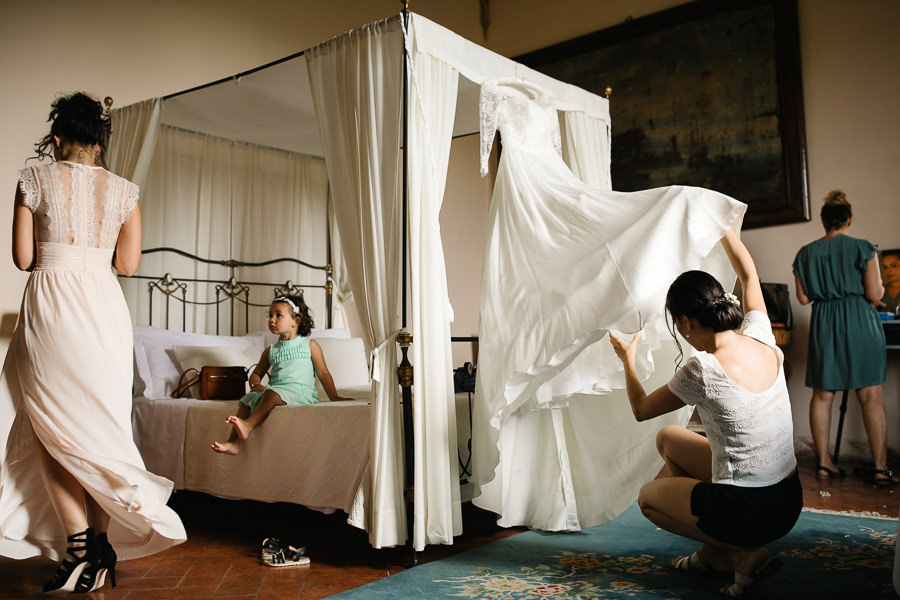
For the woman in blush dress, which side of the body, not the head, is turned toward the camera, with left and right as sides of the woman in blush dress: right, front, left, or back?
back

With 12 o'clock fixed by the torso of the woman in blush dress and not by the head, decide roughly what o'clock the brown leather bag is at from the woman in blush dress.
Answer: The brown leather bag is roughly at 1 o'clock from the woman in blush dress.

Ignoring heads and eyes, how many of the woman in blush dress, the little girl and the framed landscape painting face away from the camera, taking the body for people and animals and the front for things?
1

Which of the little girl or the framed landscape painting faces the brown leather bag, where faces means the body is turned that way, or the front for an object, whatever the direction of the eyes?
the framed landscape painting

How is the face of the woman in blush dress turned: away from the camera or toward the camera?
away from the camera

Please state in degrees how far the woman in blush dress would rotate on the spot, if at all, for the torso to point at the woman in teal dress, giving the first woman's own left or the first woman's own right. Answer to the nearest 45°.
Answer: approximately 90° to the first woman's own right

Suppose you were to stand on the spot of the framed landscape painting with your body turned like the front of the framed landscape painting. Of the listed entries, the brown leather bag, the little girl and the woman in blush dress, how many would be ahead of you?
3

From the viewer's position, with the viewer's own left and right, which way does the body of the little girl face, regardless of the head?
facing the viewer and to the left of the viewer

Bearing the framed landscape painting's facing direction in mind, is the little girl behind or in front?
in front

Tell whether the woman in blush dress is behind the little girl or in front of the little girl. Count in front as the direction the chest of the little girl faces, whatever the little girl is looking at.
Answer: in front

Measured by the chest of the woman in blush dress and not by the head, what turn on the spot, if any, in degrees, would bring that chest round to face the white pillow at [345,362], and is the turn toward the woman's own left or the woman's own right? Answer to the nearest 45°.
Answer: approximately 45° to the woman's own right

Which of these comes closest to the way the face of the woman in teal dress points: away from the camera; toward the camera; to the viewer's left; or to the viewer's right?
away from the camera
